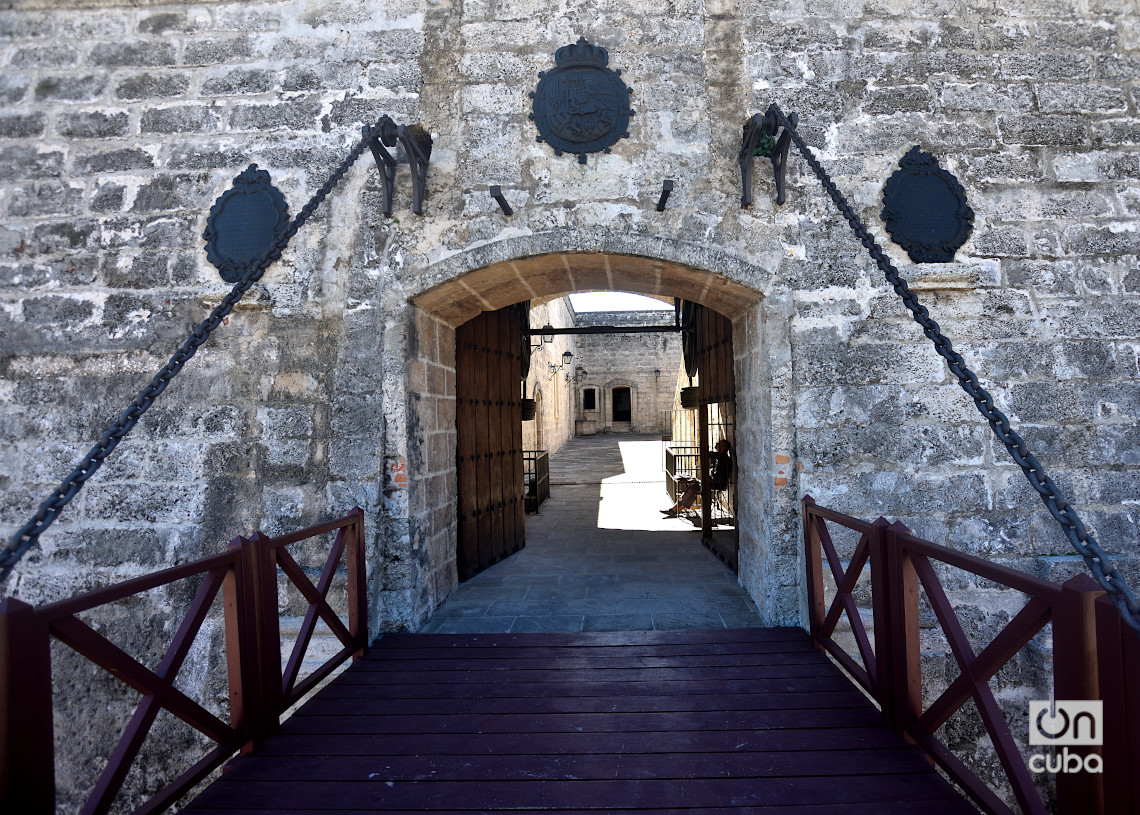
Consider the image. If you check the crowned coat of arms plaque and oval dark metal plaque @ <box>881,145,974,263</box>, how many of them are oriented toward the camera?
2

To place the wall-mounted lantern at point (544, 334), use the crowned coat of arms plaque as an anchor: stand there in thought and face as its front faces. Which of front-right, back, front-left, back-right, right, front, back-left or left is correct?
back

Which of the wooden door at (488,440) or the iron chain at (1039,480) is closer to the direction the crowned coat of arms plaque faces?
the iron chain

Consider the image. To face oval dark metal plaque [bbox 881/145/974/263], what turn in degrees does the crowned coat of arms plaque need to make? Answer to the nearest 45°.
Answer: approximately 90° to its left

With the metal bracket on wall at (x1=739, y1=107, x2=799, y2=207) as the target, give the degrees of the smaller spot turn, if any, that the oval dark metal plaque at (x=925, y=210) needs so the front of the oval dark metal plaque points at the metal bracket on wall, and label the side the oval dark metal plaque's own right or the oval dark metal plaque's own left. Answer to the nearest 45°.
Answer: approximately 45° to the oval dark metal plaque's own right

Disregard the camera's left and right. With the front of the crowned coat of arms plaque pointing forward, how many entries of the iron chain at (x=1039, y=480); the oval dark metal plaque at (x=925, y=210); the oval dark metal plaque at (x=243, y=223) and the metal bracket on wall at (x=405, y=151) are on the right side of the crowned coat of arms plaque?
2

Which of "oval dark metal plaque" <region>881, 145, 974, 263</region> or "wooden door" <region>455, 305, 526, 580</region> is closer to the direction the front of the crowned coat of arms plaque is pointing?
the oval dark metal plaque

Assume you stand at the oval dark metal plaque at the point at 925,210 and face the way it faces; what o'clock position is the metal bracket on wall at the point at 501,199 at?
The metal bracket on wall is roughly at 2 o'clock from the oval dark metal plaque.

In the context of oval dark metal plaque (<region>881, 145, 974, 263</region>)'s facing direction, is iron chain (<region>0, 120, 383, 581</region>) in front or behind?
in front

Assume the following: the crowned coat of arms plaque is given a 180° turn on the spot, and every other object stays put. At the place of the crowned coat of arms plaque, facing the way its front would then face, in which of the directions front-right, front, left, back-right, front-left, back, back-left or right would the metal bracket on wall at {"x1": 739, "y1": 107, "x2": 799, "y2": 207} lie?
right

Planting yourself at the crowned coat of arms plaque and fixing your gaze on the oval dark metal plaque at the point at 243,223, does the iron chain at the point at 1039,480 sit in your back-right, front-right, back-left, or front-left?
back-left

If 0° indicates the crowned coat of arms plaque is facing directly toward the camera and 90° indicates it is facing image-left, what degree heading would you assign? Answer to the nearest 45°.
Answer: approximately 0°

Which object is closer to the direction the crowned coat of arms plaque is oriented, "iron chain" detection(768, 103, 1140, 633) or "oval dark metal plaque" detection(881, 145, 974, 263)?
the iron chain
